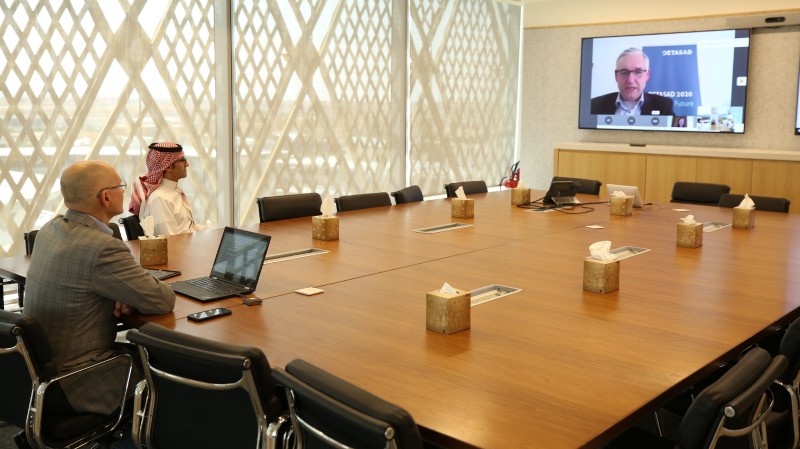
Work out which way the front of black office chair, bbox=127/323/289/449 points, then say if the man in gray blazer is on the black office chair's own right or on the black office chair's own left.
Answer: on the black office chair's own left

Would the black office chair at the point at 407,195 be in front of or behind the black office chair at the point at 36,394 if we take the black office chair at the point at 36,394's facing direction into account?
in front

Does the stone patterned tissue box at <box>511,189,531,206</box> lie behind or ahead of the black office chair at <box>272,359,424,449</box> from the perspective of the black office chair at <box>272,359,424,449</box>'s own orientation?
ahead

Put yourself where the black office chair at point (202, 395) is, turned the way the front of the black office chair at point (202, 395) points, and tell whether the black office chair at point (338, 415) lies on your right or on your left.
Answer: on your right

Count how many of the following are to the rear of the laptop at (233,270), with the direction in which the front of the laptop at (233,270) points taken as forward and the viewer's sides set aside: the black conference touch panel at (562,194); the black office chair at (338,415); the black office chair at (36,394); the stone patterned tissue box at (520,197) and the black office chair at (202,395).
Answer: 2

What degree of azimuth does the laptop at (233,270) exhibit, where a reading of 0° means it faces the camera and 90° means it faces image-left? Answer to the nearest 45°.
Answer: approximately 45°

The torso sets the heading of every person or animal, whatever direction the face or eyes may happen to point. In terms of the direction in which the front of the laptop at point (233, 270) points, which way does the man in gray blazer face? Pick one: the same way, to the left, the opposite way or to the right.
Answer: the opposite way

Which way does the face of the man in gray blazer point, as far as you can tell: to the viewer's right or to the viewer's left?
to the viewer's right

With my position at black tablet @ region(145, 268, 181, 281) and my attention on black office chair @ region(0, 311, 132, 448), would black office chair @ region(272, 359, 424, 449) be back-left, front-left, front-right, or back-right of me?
front-left

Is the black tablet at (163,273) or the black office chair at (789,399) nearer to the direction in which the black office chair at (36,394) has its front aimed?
the black tablet

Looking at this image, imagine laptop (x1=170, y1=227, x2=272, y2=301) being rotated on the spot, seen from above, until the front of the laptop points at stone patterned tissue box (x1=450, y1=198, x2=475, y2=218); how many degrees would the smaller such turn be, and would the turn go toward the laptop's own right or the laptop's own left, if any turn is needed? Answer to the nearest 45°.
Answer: approximately 180°

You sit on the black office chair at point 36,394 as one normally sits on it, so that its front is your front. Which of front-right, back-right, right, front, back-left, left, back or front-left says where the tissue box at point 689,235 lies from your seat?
front-right

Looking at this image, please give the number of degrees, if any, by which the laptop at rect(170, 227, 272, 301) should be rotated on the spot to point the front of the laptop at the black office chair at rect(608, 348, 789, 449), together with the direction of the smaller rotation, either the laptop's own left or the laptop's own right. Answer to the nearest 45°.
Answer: approximately 90° to the laptop's own left

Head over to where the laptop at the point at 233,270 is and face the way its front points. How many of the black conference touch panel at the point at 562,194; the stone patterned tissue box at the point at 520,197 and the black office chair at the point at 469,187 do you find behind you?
3

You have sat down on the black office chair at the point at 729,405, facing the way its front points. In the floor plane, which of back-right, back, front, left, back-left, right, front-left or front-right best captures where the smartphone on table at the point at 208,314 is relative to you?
front-left

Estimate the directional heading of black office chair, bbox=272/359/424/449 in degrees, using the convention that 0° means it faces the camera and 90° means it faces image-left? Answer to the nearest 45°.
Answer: approximately 225°
